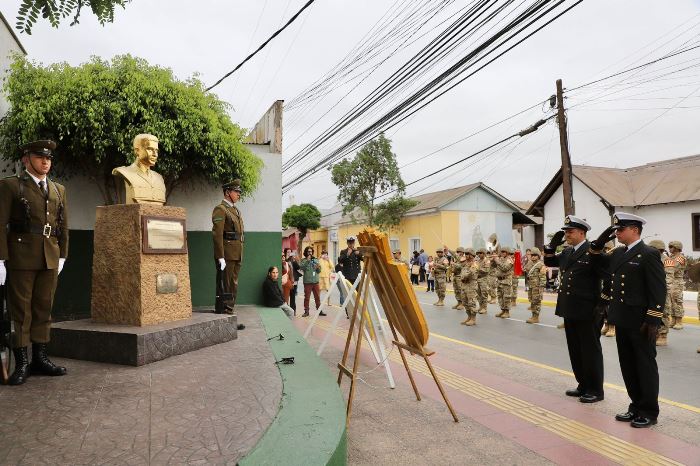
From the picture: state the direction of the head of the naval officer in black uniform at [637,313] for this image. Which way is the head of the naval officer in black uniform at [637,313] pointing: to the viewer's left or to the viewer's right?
to the viewer's left

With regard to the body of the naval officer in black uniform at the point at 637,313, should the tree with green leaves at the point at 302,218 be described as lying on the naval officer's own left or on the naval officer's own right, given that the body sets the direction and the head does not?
on the naval officer's own right

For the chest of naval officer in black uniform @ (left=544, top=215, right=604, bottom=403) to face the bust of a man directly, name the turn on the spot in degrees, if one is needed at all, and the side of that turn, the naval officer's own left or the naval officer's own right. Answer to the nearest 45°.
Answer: approximately 45° to the naval officer's own right

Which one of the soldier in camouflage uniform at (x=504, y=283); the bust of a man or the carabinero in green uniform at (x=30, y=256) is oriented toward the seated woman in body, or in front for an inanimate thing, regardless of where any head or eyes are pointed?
the soldier in camouflage uniform

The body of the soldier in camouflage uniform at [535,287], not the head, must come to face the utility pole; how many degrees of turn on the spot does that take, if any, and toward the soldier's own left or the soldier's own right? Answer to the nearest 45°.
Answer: approximately 135° to the soldier's own right

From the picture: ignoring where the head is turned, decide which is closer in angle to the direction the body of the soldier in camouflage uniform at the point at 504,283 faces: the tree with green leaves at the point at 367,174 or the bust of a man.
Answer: the bust of a man

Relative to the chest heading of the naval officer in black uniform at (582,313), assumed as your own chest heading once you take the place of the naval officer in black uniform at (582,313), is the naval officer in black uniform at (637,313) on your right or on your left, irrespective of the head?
on your left

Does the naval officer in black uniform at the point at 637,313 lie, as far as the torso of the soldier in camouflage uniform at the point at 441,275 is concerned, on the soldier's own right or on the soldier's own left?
on the soldier's own left

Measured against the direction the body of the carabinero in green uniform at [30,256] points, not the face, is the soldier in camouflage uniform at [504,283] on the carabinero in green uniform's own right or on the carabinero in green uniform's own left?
on the carabinero in green uniform's own left

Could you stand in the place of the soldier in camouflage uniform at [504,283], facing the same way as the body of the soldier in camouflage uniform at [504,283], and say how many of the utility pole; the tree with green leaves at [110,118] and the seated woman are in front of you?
2

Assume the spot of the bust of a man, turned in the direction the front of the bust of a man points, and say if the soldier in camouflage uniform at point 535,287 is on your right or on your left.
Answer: on your left
